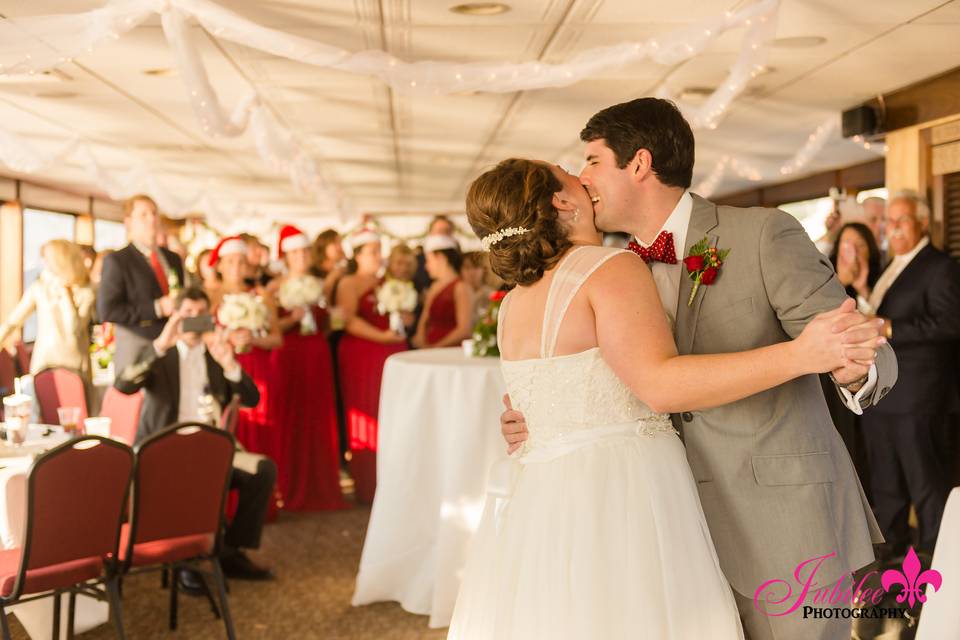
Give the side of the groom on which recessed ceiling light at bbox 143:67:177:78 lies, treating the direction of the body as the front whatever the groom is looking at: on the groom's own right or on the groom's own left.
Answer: on the groom's own right

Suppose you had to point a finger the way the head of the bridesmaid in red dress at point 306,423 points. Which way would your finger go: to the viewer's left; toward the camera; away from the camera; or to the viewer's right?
toward the camera

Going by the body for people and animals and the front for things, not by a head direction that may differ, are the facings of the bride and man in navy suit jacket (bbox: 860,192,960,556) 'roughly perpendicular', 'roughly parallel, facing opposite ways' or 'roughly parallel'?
roughly parallel, facing opposite ways

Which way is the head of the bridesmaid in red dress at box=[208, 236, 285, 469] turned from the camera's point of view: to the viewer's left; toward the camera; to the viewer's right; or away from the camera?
toward the camera

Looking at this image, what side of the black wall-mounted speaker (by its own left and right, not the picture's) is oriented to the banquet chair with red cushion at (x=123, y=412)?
front

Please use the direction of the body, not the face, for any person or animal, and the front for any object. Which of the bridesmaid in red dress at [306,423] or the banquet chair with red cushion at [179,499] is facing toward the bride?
the bridesmaid in red dress

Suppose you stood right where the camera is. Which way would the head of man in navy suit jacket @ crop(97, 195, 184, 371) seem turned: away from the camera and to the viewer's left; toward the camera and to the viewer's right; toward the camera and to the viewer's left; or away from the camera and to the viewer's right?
toward the camera and to the viewer's right

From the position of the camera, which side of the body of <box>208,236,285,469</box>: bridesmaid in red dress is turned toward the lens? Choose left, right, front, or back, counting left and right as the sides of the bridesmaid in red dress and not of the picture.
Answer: front

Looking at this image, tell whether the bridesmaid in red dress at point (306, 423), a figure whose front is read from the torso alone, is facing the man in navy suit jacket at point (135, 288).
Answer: no

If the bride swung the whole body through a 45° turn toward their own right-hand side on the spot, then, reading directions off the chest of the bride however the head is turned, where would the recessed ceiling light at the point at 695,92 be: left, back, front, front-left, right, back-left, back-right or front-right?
left

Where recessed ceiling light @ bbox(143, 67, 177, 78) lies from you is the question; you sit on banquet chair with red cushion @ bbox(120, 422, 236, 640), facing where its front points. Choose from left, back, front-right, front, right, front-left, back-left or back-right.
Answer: front-right

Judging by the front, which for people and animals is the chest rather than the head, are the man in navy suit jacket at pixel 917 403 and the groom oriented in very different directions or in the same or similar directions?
same or similar directions

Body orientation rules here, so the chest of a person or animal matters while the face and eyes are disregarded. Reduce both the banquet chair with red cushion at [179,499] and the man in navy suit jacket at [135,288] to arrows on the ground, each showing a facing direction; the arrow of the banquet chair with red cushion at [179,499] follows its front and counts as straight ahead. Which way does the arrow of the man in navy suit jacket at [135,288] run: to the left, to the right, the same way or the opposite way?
the opposite way

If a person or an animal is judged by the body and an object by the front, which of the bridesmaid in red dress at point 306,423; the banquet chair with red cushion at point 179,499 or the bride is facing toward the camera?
the bridesmaid in red dress

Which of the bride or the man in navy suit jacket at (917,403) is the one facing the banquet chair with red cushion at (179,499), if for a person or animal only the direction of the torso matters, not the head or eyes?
the man in navy suit jacket

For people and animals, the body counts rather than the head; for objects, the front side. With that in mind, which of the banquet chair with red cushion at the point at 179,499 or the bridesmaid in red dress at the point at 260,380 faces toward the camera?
the bridesmaid in red dress

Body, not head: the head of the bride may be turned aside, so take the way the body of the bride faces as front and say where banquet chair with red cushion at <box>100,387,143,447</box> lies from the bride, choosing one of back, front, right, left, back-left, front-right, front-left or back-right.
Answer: left

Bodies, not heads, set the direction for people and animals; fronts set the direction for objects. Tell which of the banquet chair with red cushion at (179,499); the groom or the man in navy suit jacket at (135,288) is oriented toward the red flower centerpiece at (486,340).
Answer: the man in navy suit jacket
